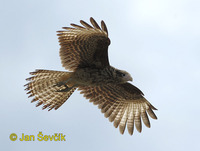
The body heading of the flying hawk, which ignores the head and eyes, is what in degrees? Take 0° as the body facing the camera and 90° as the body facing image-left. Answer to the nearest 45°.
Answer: approximately 270°
